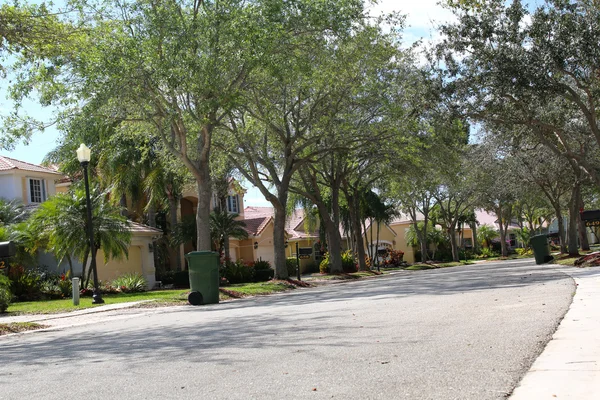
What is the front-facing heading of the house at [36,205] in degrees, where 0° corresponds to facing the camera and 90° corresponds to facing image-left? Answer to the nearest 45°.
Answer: approximately 315°
